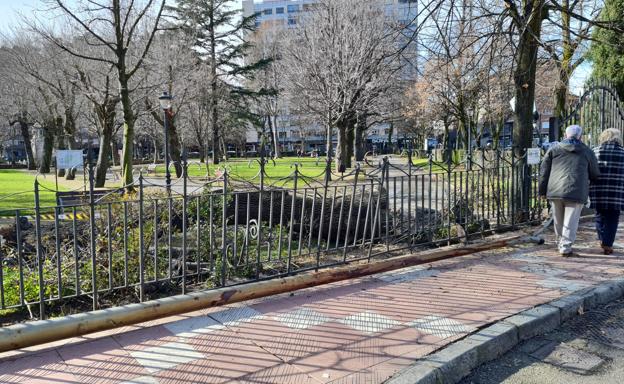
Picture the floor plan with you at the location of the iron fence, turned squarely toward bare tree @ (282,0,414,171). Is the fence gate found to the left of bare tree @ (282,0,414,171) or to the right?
right

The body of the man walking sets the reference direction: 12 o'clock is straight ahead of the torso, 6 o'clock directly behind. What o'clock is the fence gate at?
The fence gate is roughly at 12 o'clock from the man walking.

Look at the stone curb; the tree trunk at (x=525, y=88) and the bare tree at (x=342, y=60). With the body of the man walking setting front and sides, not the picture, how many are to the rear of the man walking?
1

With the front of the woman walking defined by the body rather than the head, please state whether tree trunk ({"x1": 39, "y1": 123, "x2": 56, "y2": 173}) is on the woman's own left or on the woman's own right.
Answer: on the woman's own left

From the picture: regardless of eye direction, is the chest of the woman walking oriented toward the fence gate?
yes

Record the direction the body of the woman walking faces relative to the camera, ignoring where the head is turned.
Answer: away from the camera

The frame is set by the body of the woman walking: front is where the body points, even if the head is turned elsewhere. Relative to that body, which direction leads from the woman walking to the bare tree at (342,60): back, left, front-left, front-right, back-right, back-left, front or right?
front-left

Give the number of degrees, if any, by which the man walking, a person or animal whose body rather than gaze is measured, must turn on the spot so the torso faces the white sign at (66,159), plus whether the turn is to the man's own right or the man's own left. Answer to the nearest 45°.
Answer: approximately 90° to the man's own left

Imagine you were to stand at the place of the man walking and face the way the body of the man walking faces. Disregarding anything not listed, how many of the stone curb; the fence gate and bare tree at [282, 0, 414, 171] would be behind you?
1

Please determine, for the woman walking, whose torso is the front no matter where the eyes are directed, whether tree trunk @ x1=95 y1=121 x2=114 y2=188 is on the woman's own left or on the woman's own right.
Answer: on the woman's own left

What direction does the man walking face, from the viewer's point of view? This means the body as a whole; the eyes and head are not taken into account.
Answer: away from the camera

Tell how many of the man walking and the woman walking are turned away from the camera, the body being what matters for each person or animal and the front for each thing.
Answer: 2
